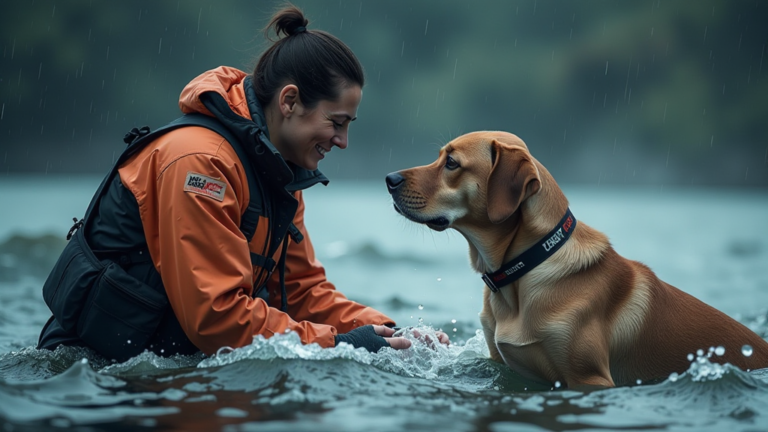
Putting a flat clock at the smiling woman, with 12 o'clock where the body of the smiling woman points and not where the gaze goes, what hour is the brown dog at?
The brown dog is roughly at 12 o'clock from the smiling woman.

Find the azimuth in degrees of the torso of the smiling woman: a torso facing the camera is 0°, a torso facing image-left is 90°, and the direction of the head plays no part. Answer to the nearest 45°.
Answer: approximately 270°

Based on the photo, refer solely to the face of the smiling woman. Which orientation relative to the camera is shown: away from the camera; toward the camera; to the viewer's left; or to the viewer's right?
to the viewer's right
